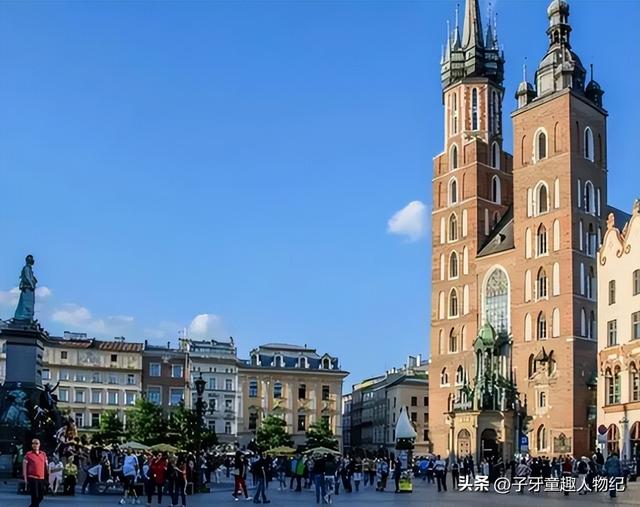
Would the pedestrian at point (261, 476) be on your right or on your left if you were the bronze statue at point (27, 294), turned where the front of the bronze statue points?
on your right

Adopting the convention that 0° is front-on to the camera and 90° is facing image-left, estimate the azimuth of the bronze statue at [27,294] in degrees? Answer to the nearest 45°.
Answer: approximately 270°

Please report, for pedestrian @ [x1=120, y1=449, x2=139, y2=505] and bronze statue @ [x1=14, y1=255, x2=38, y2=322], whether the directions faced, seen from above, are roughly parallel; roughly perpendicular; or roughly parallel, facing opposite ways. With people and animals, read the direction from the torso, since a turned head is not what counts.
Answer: roughly perpendicular

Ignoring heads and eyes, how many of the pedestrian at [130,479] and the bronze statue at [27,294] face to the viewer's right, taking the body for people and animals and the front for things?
1
